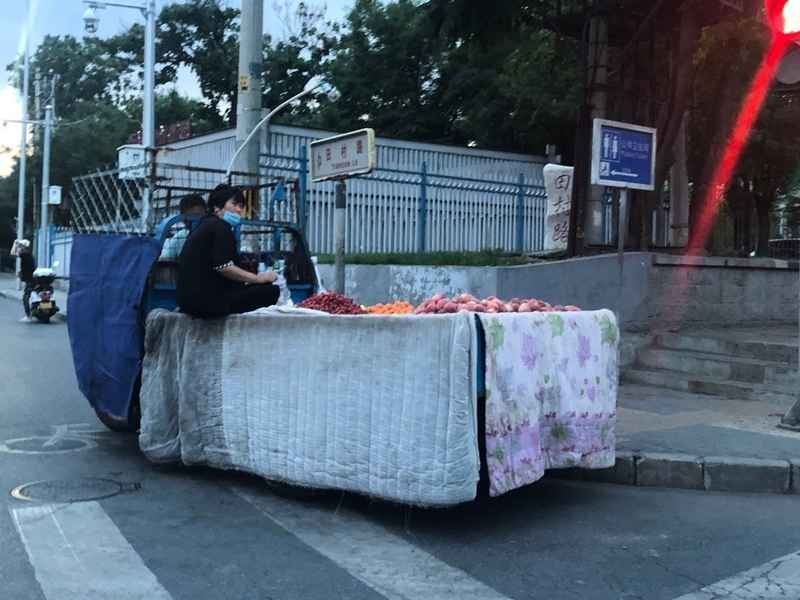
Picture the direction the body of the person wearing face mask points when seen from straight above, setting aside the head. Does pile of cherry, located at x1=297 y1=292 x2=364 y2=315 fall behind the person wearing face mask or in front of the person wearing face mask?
in front

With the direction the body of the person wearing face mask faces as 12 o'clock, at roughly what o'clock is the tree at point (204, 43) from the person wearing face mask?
The tree is roughly at 9 o'clock from the person wearing face mask.

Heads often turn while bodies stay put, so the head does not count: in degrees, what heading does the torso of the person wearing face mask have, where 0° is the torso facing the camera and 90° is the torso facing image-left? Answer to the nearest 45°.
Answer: approximately 270°

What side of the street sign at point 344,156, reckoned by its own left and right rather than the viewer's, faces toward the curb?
left

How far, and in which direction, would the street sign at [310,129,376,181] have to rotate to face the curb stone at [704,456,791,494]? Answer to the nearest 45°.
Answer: approximately 90° to its left

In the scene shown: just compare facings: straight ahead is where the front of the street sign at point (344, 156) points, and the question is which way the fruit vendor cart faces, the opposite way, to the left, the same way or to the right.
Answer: to the right

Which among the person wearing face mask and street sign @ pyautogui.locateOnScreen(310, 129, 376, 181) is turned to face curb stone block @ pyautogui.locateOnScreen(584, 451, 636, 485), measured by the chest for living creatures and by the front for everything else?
the person wearing face mask

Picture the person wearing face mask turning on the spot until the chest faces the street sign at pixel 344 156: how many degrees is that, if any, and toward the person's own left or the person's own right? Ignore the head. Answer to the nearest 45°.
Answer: approximately 45° to the person's own left

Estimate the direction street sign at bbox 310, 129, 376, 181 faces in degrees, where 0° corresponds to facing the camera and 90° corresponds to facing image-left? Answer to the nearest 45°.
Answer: approximately 45°

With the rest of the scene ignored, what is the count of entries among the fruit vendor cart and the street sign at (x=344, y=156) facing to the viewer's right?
0

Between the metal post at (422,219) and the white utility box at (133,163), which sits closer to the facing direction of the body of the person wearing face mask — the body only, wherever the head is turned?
the metal post

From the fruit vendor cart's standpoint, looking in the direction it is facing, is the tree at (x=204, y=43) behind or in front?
in front

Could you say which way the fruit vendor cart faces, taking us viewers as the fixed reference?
facing away from the viewer and to the left of the viewer

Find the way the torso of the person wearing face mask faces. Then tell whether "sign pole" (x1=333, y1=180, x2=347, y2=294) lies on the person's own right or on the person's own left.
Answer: on the person's own left
